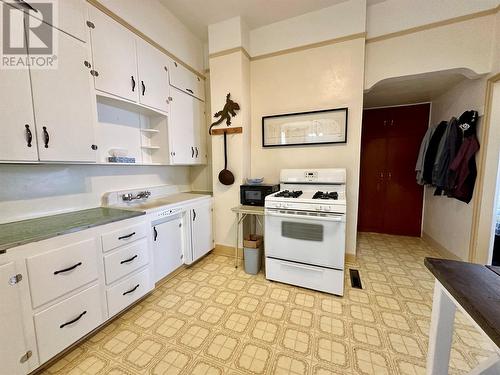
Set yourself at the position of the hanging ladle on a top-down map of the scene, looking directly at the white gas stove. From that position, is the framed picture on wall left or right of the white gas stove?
left

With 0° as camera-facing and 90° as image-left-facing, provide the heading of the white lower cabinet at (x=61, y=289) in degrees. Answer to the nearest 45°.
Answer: approximately 315°

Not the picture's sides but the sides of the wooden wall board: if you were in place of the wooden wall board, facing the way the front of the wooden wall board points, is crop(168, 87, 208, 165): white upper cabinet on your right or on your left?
on your right

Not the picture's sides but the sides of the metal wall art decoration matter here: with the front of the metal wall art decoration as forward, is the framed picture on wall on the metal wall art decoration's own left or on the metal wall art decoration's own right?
on the metal wall art decoration's own left

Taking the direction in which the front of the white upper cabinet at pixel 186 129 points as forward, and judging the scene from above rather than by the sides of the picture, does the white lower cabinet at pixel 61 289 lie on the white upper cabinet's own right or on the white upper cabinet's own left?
on the white upper cabinet's own right

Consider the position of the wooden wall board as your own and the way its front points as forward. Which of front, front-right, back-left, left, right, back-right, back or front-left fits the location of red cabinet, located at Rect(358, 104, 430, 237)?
left

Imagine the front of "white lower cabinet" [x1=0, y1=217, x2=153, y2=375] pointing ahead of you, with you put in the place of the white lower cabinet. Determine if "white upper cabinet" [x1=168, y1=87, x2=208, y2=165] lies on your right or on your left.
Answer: on your left

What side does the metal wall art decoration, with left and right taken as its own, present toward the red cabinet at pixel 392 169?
left

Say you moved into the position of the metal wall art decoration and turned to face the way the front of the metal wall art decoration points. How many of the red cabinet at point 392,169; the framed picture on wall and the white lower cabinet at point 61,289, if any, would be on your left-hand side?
2

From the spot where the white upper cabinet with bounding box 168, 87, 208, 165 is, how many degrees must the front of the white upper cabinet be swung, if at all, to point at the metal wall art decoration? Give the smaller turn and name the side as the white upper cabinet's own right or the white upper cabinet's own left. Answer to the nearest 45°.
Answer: approximately 45° to the white upper cabinet's own left

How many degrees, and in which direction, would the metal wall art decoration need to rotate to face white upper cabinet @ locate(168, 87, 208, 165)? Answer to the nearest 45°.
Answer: approximately 90° to its right

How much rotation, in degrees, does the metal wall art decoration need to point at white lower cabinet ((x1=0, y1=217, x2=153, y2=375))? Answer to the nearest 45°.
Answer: approximately 45° to its right

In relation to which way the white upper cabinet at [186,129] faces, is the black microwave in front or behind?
in front
